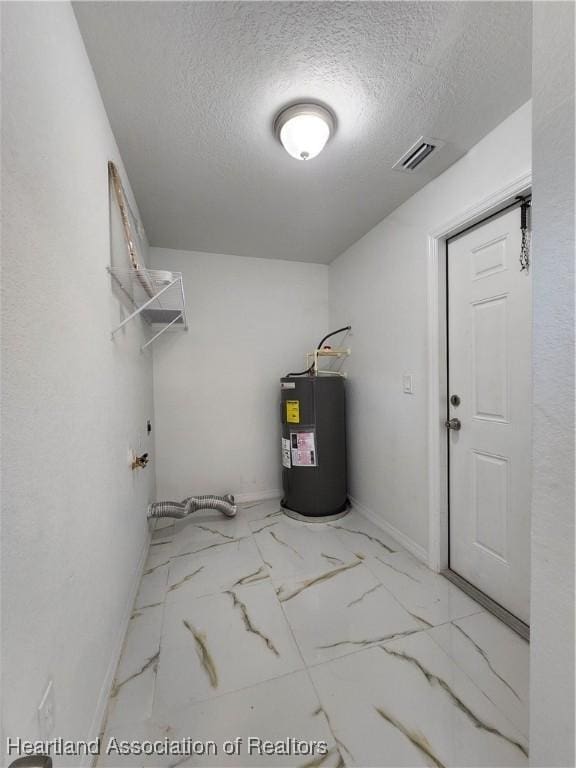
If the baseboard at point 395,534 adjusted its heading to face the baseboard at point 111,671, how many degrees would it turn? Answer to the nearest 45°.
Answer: approximately 45° to its left

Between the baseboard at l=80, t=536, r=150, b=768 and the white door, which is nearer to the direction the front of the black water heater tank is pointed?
the baseboard

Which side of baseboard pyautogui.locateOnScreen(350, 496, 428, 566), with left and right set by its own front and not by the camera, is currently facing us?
left

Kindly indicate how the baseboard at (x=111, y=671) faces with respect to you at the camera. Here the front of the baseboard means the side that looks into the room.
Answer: facing to the right of the viewer

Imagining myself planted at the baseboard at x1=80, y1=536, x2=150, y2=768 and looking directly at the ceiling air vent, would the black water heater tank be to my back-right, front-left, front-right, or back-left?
front-left

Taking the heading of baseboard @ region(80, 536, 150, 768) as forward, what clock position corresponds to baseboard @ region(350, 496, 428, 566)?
baseboard @ region(350, 496, 428, 566) is roughly at 12 o'clock from baseboard @ region(80, 536, 150, 768).

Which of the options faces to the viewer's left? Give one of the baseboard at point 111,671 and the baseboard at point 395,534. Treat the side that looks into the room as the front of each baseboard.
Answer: the baseboard at point 395,534

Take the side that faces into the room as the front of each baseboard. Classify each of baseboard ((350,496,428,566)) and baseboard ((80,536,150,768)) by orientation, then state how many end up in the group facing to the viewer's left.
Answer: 1

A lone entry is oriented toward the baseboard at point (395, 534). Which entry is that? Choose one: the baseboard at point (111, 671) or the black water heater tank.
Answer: the baseboard at point (111, 671)

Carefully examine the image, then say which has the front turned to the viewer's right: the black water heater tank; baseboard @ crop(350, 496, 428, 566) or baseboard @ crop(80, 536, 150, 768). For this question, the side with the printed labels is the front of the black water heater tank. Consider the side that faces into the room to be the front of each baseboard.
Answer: baseboard @ crop(80, 536, 150, 768)

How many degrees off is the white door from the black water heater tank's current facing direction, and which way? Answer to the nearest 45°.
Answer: approximately 90° to its left

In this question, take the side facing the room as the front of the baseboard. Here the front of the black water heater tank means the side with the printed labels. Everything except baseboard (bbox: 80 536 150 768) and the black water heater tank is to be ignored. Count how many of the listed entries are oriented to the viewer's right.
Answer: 1

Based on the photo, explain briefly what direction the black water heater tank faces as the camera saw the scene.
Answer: facing the viewer and to the left of the viewer
